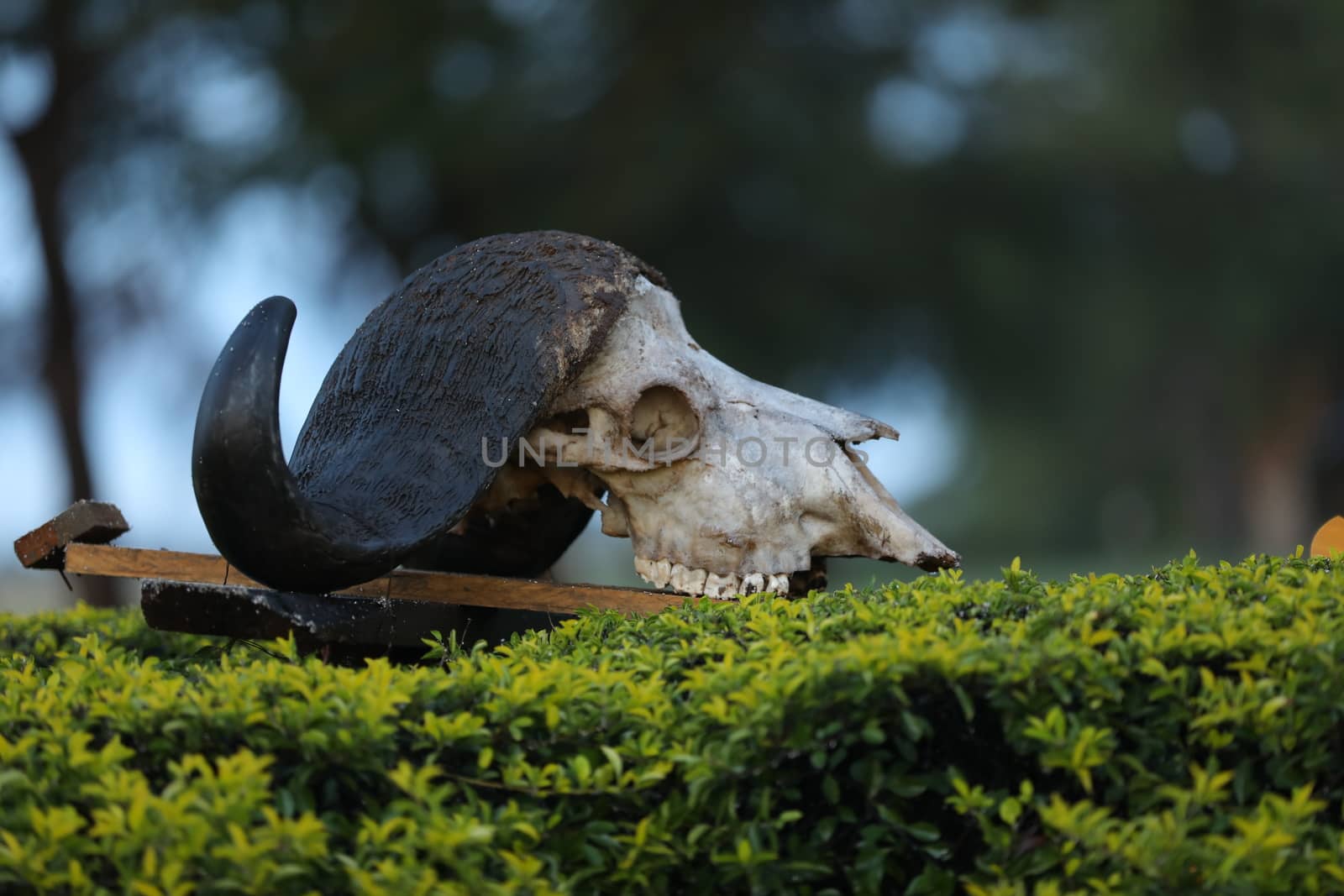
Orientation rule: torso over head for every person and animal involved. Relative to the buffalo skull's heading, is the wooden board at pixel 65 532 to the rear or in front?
to the rear

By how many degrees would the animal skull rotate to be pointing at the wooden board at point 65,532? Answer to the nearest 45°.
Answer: approximately 180°

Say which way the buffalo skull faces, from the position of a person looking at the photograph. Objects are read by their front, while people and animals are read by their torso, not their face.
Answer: facing to the right of the viewer

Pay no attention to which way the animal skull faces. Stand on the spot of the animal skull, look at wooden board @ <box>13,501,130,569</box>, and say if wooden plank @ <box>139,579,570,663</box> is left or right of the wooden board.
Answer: left

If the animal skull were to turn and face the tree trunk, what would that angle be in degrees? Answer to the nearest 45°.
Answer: approximately 135° to its left
